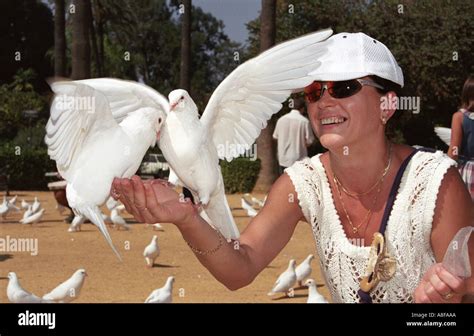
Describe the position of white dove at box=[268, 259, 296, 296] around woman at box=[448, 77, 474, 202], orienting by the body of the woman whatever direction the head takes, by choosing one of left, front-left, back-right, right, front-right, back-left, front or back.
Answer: left

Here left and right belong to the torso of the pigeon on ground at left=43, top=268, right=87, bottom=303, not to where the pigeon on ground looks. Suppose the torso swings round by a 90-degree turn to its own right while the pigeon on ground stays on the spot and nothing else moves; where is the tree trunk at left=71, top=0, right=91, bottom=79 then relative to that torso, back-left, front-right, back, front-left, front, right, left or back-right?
back

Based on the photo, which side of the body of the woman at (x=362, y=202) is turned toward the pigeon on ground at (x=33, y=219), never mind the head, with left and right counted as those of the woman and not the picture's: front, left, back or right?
right

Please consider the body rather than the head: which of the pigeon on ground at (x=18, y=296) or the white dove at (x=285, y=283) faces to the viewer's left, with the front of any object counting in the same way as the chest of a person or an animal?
the pigeon on ground

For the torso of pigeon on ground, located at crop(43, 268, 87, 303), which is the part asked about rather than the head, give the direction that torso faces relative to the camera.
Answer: to the viewer's right

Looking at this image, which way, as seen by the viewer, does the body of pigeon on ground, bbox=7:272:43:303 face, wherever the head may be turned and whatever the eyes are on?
to the viewer's left

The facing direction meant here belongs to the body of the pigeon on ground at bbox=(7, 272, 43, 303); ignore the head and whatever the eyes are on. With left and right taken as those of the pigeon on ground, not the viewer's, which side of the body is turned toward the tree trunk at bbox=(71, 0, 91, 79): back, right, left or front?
right

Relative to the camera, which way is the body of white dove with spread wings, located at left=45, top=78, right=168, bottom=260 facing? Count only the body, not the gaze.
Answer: to the viewer's right

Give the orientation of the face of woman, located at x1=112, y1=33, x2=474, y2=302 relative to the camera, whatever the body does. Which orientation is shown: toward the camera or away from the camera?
toward the camera

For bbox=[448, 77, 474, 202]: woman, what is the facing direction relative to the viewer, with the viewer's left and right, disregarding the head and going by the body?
facing away from the viewer

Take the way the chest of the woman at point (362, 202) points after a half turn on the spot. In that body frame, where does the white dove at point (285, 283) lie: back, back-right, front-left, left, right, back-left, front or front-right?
front-left
